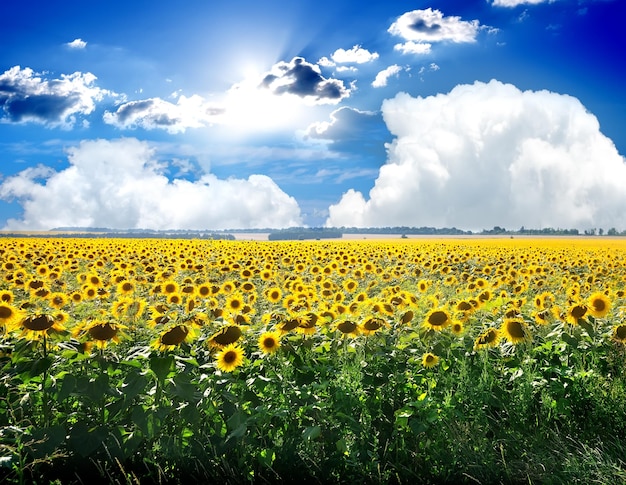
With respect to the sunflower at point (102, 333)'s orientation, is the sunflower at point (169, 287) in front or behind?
behind

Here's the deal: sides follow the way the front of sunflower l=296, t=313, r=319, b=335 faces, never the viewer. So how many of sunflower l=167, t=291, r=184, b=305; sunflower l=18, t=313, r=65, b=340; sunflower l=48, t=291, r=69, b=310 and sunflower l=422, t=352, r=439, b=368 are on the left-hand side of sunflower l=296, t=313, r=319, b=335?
1

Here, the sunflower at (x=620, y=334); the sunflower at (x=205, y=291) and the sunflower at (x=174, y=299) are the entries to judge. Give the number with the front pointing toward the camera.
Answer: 3

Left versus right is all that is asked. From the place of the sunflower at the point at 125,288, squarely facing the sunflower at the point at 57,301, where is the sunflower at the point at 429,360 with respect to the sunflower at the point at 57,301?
left

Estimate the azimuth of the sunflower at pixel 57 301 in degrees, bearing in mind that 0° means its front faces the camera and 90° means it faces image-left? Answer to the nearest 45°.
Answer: approximately 0°

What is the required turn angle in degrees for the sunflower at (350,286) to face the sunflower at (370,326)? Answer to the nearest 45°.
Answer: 0° — it already faces it
